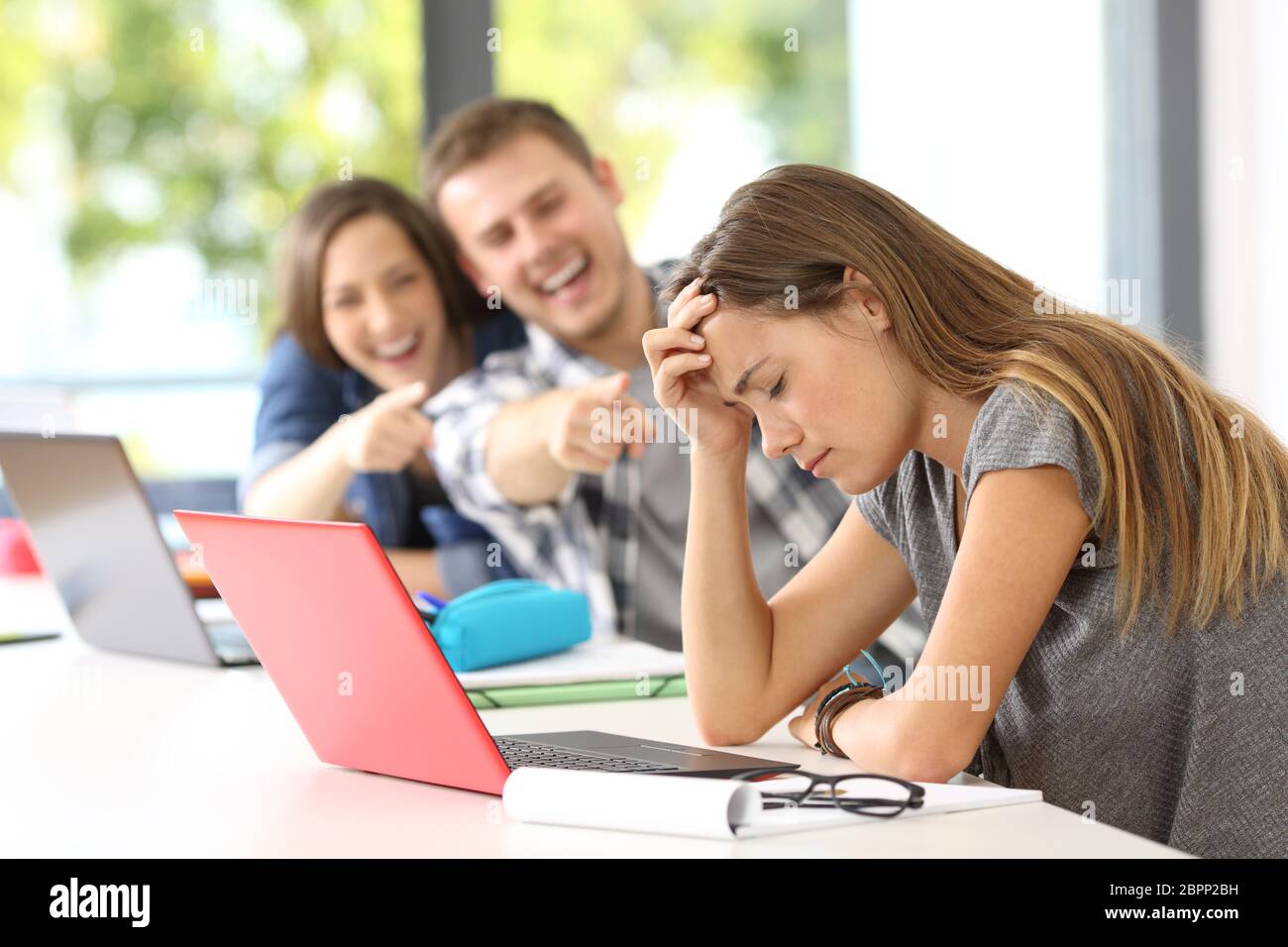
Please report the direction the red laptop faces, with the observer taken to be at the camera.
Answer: facing away from the viewer and to the right of the viewer

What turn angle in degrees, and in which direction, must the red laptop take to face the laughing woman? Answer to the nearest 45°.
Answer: approximately 45° to its left

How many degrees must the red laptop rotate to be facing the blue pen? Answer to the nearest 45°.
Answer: approximately 45° to its left

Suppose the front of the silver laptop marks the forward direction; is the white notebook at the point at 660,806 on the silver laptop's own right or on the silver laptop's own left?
on the silver laptop's own right

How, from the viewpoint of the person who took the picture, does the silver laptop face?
facing away from the viewer and to the right of the viewer

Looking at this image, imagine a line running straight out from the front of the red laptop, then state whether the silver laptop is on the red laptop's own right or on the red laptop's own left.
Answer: on the red laptop's own left
